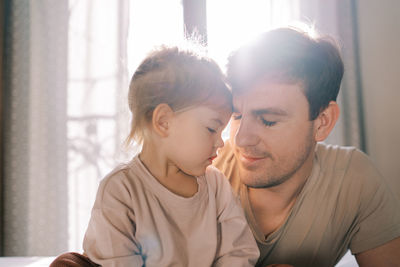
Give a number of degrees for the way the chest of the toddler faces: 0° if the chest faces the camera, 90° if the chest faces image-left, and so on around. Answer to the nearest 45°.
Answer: approximately 315°

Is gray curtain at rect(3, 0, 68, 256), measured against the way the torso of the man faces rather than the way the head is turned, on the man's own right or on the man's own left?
on the man's own right

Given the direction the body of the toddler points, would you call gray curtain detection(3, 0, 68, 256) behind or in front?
behind
